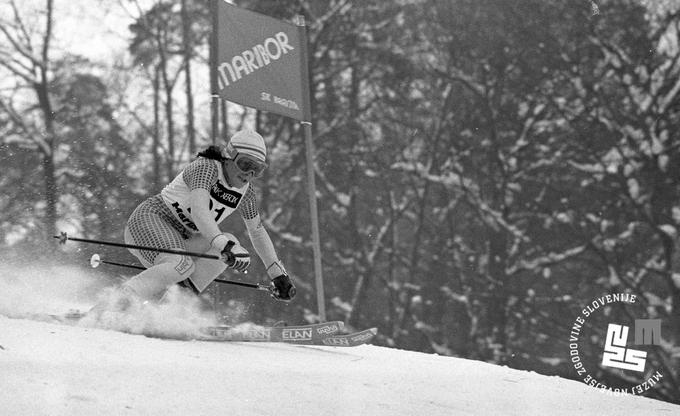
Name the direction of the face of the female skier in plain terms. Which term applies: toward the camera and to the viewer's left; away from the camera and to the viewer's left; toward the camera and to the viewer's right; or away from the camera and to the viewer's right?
toward the camera and to the viewer's right

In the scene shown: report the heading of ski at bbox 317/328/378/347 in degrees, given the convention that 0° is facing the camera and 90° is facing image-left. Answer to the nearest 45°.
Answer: approximately 270°

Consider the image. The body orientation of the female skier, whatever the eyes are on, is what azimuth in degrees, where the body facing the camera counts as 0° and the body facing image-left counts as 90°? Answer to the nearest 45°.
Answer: approximately 315°

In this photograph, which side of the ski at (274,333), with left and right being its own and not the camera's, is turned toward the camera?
right
